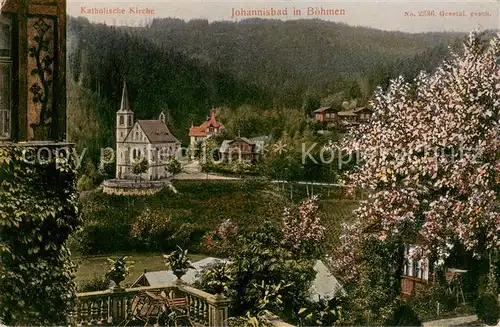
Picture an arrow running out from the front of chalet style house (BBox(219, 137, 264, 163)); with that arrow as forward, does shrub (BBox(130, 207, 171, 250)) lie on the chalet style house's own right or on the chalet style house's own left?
on the chalet style house's own right

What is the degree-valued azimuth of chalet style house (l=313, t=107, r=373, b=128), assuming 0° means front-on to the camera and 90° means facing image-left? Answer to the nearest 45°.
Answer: approximately 0°

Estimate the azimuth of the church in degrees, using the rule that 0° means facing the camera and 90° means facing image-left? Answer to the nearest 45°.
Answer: approximately 45°

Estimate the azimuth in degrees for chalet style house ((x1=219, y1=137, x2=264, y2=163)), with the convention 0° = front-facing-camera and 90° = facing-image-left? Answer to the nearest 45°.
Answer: approximately 0°

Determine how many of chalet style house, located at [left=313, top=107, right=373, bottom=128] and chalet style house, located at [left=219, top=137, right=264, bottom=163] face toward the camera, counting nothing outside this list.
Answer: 2

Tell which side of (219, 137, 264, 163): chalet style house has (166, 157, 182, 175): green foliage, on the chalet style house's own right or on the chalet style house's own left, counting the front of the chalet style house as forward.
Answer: on the chalet style house's own right

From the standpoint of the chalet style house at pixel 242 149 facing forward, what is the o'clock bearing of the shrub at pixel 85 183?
The shrub is roughly at 3 o'clock from the chalet style house.
